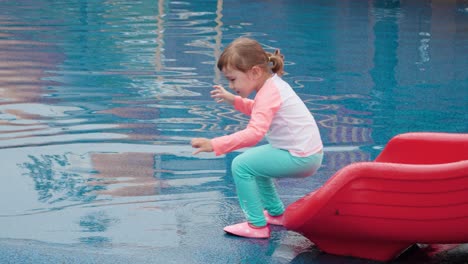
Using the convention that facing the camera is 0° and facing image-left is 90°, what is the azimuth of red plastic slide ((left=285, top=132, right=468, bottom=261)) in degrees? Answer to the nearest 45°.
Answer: approximately 90°

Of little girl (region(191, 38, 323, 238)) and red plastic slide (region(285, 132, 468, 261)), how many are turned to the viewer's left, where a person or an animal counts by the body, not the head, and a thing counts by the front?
2

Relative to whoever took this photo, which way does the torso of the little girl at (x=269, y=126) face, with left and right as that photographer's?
facing to the left of the viewer

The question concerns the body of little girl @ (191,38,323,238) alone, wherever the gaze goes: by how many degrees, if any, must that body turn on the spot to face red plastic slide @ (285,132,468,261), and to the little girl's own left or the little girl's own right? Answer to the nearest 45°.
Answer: approximately 135° to the little girl's own left

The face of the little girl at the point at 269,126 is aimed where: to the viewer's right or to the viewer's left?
to the viewer's left

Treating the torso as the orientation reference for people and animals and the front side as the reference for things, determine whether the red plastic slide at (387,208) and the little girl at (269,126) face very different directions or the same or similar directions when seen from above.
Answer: same or similar directions
